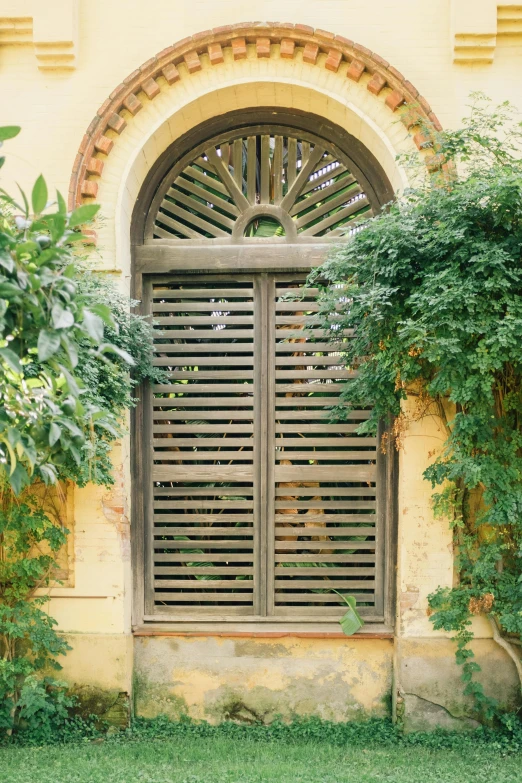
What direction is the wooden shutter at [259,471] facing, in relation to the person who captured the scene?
facing the viewer

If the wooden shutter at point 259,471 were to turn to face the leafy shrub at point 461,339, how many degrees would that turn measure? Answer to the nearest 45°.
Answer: approximately 45° to its left
